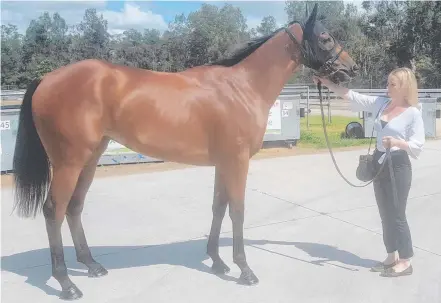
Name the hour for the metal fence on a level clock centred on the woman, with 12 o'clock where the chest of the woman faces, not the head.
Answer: The metal fence is roughly at 4 o'clock from the woman.

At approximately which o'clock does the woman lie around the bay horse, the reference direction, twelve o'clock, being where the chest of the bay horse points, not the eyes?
The woman is roughly at 12 o'clock from the bay horse.

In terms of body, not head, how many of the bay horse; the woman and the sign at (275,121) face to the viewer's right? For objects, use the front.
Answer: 1

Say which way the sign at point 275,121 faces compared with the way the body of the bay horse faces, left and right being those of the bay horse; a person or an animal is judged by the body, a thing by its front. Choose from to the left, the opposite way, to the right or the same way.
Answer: to the right

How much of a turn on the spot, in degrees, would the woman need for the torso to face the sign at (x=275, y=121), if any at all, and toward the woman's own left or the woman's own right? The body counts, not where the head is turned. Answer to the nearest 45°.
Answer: approximately 135° to the woman's own right

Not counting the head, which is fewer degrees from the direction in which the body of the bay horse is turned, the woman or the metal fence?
the woman

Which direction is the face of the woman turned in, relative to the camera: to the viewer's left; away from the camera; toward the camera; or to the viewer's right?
to the viewer's left

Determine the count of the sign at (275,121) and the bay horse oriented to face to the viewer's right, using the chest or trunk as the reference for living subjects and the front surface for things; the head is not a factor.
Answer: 1

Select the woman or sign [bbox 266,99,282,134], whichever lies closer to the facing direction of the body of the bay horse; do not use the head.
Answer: the woman

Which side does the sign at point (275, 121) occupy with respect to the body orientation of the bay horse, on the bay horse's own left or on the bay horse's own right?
on the bay horse's own left

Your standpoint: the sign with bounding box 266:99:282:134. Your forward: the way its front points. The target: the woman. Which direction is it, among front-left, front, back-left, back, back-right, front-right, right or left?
front

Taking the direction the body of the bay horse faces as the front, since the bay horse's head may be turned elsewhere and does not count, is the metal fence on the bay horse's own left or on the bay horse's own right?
on the bay horse's own left

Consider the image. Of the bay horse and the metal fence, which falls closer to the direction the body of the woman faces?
the bay horse

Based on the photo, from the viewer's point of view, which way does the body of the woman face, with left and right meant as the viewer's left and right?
facing the viewer and to the left of the viewer

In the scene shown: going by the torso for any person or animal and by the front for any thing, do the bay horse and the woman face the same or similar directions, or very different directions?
very different directions

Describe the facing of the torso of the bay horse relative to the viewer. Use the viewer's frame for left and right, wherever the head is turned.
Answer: facing to the right of the viewer

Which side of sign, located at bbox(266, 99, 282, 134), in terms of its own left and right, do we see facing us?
front
